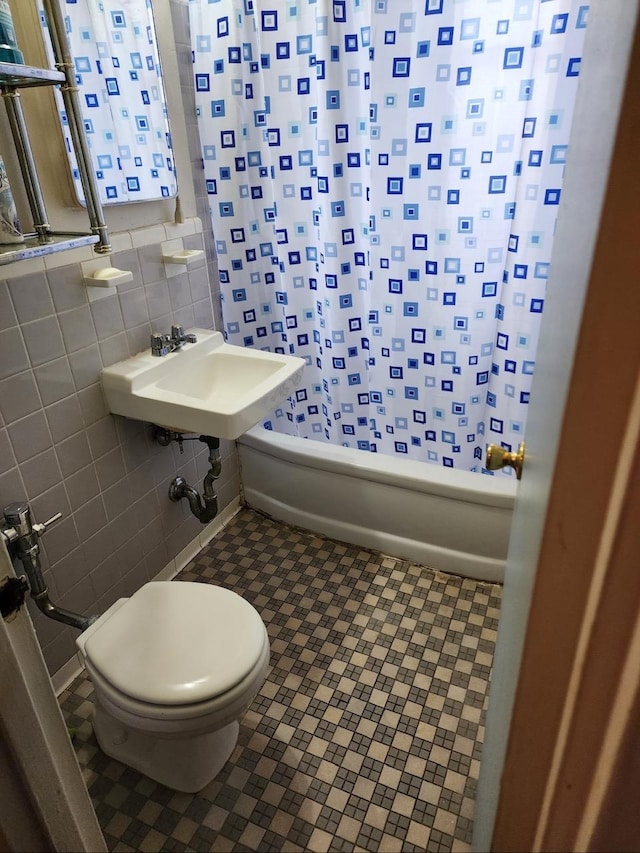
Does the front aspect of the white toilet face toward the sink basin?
no

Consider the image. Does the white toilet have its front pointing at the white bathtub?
no

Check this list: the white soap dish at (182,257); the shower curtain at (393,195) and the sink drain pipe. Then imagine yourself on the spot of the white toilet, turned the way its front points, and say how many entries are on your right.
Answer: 0

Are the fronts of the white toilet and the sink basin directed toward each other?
no

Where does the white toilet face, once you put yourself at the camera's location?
facing the viewer and to the right of the viewer

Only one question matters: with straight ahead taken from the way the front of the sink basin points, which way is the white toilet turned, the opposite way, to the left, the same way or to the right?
the same way

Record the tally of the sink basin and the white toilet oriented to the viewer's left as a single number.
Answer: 0

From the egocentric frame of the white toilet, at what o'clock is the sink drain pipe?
The sink drain pipe is roughly at 8 o'clock from the white toilet.

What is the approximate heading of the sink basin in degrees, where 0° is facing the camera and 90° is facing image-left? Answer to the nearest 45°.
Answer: approximately 315°

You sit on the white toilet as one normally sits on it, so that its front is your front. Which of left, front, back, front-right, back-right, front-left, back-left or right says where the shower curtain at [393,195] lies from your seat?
left

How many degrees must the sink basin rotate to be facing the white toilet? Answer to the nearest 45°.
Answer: approximately 45° to its right

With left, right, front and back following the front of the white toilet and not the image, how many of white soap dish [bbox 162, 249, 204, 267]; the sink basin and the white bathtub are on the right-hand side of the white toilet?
0
